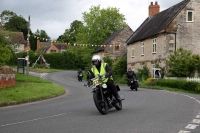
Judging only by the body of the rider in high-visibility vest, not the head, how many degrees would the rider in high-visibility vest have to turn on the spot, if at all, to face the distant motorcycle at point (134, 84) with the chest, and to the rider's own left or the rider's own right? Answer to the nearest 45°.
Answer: approximately 135° to the rider's own right

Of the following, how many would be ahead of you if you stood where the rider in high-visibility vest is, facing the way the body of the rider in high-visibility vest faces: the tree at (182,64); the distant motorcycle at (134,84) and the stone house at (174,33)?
0

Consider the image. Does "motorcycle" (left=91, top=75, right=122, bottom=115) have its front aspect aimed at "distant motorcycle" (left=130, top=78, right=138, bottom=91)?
no

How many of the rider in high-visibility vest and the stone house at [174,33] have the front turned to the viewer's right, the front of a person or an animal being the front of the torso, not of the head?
0

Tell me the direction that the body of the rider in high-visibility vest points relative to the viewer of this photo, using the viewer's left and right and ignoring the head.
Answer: facing the viewer and to the left of the viewer

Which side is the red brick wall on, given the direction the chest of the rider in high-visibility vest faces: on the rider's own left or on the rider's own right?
on the rider's own right

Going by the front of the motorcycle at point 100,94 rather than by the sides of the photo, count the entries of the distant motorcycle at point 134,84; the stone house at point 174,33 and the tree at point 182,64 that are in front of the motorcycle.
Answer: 0

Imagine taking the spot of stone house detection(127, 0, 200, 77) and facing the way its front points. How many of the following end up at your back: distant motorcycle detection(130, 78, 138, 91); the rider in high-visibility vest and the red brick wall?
0

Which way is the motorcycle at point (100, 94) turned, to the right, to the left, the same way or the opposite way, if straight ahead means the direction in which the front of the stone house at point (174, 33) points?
the same way

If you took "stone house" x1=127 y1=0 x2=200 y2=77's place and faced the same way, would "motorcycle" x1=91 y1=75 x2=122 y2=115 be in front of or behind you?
in front

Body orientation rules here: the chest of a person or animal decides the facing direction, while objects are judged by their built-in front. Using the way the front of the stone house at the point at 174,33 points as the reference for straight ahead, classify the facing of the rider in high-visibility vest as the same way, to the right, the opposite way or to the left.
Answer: the same way

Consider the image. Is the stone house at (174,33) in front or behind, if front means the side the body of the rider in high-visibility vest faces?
behind
